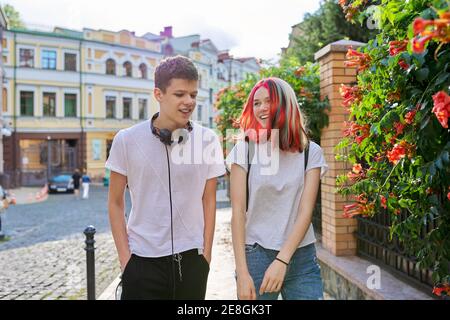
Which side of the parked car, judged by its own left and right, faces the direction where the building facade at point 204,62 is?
back

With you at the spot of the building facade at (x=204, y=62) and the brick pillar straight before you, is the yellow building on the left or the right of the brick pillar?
right

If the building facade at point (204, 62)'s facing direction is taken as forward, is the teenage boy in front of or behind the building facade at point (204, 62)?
in front

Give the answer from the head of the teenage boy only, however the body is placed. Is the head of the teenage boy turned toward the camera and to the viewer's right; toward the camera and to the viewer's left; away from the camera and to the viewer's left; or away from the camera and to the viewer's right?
toward the camera and to the viewer's right

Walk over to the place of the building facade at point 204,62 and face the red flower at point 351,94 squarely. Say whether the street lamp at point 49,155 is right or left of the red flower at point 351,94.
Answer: right

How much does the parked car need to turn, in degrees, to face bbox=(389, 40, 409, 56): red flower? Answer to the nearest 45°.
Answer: approximately 45° to its left

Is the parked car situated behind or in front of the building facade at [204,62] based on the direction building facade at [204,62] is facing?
in front

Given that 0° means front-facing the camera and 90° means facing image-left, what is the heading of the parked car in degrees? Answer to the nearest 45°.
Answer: approximately 45°

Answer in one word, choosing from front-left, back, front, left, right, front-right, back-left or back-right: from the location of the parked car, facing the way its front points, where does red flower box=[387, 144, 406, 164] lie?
front-left

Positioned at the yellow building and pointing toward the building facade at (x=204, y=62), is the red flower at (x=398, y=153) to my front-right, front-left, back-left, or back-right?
back-right

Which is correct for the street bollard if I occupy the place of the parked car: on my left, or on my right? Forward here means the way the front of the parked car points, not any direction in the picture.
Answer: on my left
